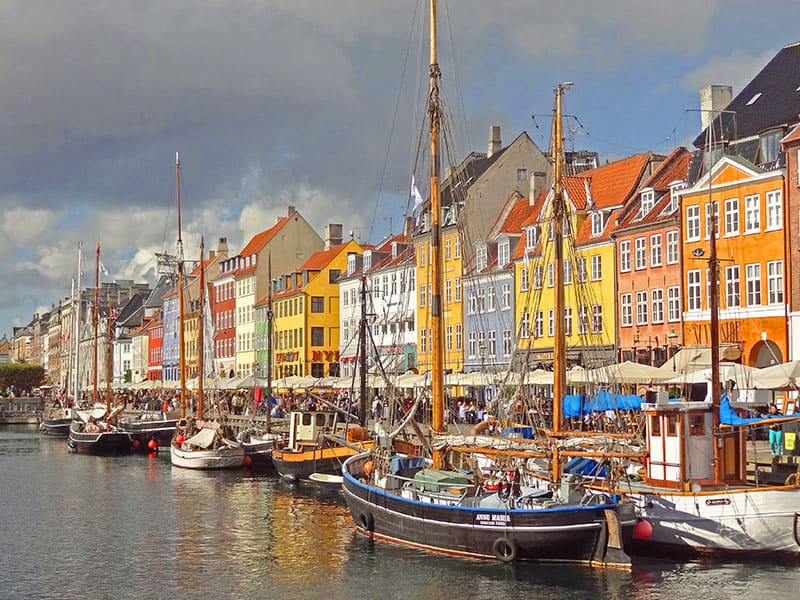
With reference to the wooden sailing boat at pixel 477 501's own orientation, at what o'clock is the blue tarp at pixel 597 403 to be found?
The blue tarp is roughly at 2 o'clock from the wooden sailing boat.

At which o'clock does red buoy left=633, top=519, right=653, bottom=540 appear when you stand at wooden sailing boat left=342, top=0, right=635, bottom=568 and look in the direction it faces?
The red buoy is roughly at 5 o'clock from the wooden sailing boat.

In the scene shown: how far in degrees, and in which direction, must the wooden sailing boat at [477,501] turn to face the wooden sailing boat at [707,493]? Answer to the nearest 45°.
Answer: approximately 135° to its right

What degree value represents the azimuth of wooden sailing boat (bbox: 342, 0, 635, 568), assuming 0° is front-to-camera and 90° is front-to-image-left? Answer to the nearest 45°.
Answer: approximately 135°

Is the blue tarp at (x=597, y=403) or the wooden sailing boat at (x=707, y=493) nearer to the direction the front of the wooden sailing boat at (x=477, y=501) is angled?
the blue tarp
